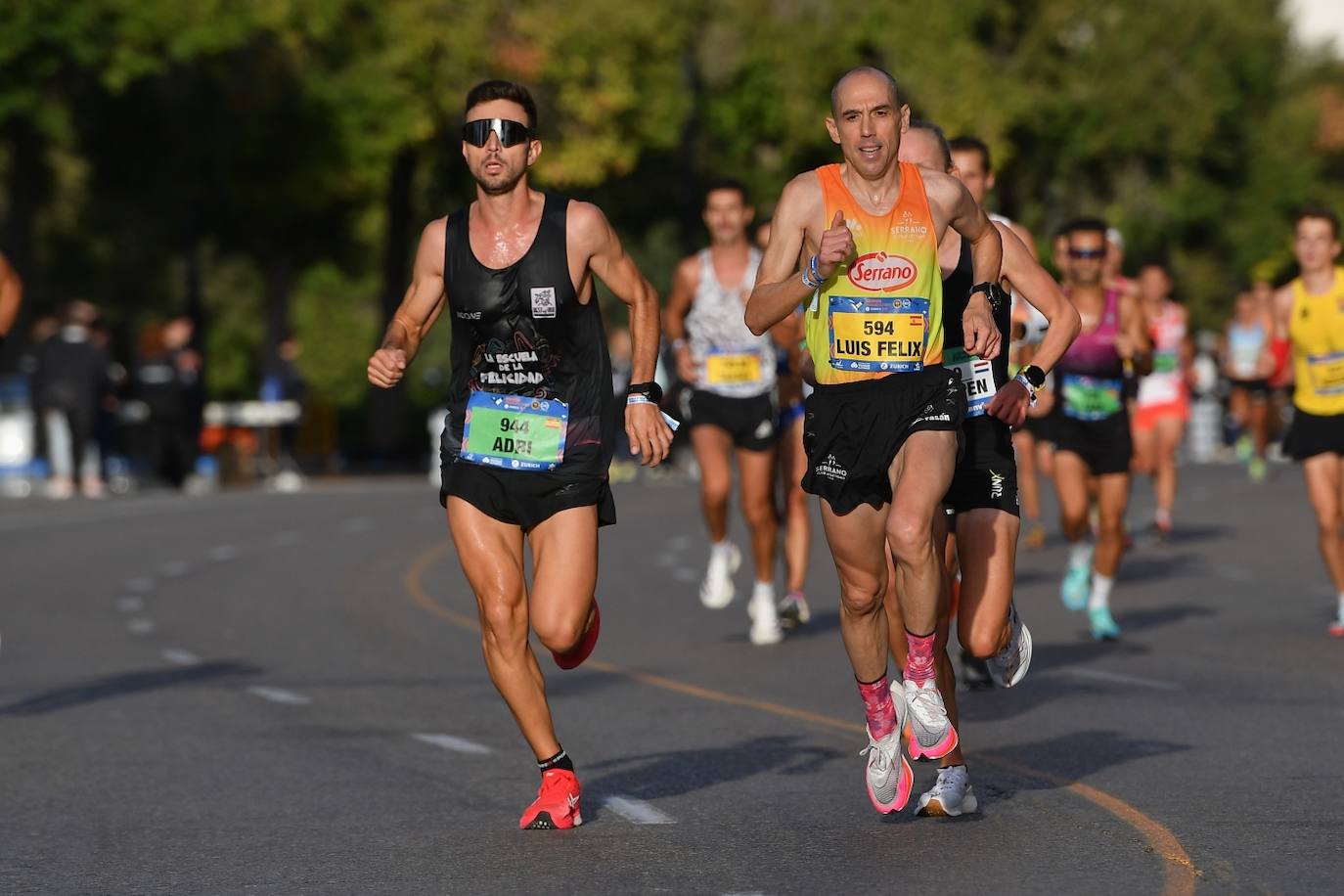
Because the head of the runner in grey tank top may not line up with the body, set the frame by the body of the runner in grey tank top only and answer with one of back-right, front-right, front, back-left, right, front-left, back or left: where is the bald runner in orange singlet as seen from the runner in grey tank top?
front

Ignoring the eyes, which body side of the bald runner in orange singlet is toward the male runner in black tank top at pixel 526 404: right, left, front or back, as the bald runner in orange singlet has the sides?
right

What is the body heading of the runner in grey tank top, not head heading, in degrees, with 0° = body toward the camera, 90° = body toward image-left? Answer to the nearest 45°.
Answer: approximately 0°

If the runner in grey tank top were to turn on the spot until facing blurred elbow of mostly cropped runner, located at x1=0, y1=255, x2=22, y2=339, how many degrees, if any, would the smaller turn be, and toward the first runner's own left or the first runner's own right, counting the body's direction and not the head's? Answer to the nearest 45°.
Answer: approximately 45° to the first runner's own right

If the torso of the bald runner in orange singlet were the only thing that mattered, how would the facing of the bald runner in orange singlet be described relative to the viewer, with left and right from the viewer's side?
facing the viewer

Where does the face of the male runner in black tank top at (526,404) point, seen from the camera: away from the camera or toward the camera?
toward the camera
